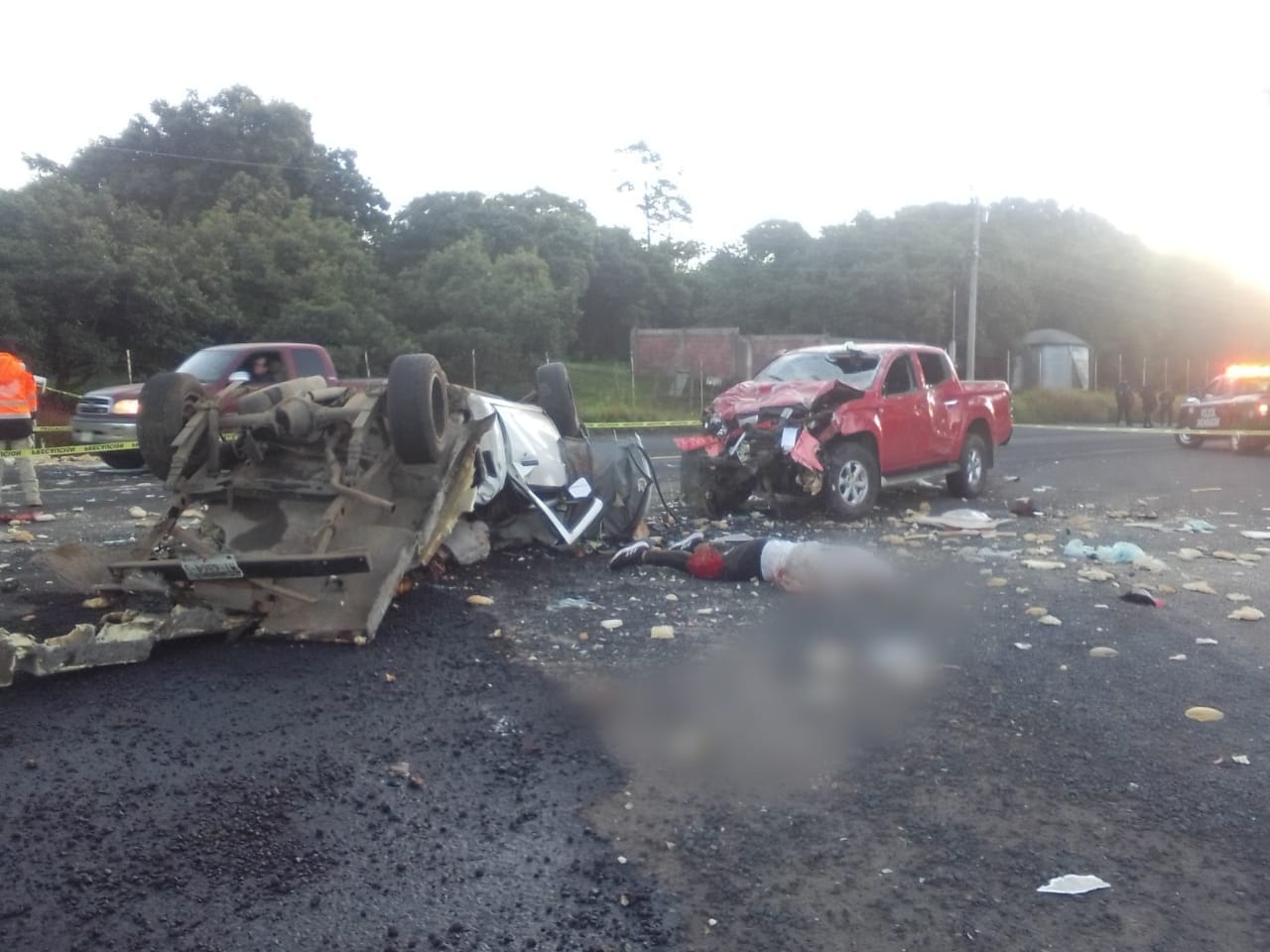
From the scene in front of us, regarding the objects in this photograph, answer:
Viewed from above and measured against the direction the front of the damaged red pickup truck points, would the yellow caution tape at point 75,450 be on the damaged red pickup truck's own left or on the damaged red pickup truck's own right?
on the damaged red pickup truck's own right

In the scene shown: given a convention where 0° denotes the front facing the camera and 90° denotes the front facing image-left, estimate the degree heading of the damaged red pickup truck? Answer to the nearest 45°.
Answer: approximately 45°

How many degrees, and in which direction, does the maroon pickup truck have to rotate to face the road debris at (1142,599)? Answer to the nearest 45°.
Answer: approximately 90° to its left

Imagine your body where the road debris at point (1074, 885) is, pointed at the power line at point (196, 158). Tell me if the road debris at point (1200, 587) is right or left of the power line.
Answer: right

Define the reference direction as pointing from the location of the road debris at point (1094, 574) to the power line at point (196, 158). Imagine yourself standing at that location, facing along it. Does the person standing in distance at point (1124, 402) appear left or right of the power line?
right

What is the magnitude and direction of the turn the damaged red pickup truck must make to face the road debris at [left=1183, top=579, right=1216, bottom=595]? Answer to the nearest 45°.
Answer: approximately 90° to its left

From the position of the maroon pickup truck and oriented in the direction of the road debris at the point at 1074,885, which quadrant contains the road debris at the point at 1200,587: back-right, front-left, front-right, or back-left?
front-left

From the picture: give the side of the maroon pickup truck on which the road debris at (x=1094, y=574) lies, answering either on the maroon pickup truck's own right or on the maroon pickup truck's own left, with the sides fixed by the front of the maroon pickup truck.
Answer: on the maroon pickup truck's own left

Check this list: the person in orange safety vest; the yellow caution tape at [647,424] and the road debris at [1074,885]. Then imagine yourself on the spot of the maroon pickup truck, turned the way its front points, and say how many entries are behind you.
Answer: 1

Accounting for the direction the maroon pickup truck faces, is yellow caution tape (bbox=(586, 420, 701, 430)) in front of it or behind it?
behind

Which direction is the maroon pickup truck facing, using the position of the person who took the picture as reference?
facing the viewer and to the left of the viewer

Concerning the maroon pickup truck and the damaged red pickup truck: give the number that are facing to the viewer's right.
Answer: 0
